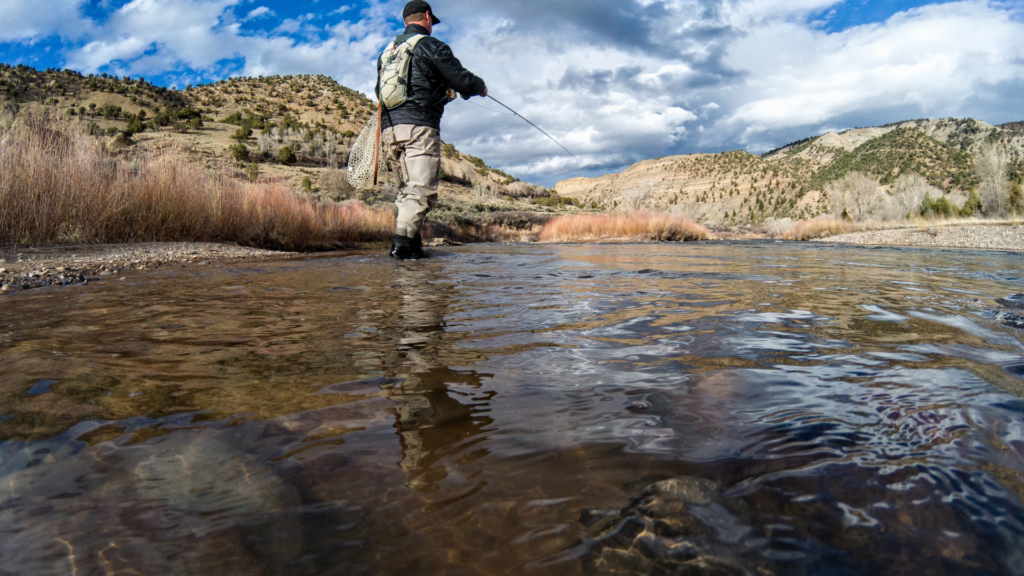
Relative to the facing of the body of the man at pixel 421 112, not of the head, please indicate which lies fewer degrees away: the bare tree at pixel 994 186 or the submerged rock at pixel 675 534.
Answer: the bare tree

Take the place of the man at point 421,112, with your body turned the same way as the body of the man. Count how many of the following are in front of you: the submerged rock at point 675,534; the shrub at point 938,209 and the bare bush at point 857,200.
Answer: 2

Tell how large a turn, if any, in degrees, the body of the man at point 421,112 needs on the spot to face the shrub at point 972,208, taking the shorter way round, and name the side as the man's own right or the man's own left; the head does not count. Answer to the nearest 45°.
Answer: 0° — they already face it

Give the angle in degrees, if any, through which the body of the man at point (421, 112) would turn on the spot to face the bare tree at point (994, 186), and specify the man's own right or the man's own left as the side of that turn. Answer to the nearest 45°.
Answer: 0° — they already face it

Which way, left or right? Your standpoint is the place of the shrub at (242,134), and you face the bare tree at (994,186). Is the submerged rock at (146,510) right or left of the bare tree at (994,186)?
right

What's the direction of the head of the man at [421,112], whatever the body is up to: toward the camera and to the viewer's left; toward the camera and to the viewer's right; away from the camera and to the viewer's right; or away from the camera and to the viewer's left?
away from the camera and to the viewer's right

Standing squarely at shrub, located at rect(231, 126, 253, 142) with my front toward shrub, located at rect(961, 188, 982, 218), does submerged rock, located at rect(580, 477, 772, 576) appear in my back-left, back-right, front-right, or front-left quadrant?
front-right

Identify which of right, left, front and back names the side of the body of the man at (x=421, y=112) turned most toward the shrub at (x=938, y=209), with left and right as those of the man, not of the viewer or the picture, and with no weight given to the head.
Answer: front

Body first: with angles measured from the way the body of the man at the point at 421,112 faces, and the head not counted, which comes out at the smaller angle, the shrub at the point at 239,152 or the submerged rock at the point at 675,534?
the shrub

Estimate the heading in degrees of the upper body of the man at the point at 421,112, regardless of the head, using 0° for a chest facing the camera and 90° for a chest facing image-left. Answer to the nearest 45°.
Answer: approximately 225°

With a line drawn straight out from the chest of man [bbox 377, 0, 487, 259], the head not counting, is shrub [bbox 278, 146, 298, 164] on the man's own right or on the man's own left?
on the man's own left

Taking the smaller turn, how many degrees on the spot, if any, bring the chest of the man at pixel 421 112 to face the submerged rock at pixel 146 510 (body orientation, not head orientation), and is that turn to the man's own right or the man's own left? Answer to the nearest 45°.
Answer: approximately 135° to the man's own right

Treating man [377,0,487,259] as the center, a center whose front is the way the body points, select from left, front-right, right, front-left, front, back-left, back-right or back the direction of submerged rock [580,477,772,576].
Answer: back-right

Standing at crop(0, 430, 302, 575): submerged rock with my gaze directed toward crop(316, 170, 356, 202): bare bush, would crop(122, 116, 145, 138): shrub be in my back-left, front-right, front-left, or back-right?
front-left

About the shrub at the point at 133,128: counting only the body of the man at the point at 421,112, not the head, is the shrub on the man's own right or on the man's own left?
on the man's own left
